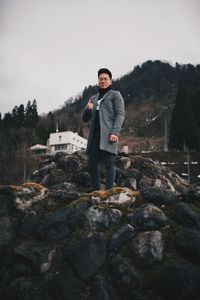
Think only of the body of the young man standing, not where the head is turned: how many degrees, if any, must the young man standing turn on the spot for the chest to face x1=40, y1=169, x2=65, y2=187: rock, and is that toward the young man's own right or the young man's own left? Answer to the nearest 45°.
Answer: approximately 90° to the young man's own right

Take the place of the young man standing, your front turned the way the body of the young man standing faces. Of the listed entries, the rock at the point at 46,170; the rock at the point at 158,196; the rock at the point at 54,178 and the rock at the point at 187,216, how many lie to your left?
2

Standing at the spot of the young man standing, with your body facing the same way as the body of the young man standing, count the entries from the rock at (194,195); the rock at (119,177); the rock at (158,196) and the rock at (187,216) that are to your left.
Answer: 3

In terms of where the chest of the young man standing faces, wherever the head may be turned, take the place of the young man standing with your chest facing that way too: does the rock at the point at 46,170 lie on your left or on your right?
on your right

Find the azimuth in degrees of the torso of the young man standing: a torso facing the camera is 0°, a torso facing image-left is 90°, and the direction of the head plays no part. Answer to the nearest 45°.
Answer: approximately 45°

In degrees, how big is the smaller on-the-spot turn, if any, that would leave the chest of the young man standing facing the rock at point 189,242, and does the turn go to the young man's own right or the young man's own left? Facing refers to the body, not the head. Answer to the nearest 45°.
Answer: approximately 90° to the young man's own left

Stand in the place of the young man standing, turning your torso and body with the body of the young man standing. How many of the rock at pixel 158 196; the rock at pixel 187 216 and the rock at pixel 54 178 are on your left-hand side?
2

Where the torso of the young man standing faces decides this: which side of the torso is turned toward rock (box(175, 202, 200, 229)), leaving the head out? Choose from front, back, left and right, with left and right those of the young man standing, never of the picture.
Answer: left

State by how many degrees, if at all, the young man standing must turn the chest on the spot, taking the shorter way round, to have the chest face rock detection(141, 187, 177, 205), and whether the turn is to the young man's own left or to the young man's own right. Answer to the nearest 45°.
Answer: approximately 90° to the young man's own left
